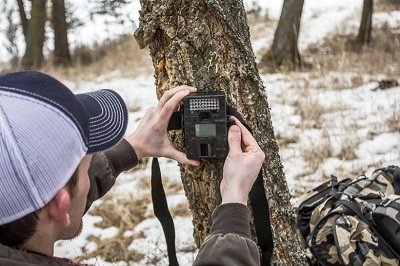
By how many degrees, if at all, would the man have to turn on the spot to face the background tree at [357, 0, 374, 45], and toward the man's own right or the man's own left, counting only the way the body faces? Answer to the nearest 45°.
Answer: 0° — they already face it

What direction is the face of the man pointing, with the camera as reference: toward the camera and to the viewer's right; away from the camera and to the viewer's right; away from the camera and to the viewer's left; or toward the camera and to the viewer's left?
away from the camera and to the viewer's right

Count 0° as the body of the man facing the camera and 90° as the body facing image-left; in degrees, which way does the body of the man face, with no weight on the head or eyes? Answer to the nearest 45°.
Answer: approximately 225°

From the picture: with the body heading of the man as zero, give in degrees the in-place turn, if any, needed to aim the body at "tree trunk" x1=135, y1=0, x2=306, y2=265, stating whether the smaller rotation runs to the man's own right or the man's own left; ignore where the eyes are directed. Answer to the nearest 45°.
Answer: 0° — they already face it

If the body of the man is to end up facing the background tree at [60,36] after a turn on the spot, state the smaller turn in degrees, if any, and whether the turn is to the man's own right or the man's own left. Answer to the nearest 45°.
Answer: approximately 45° to the man's own left
